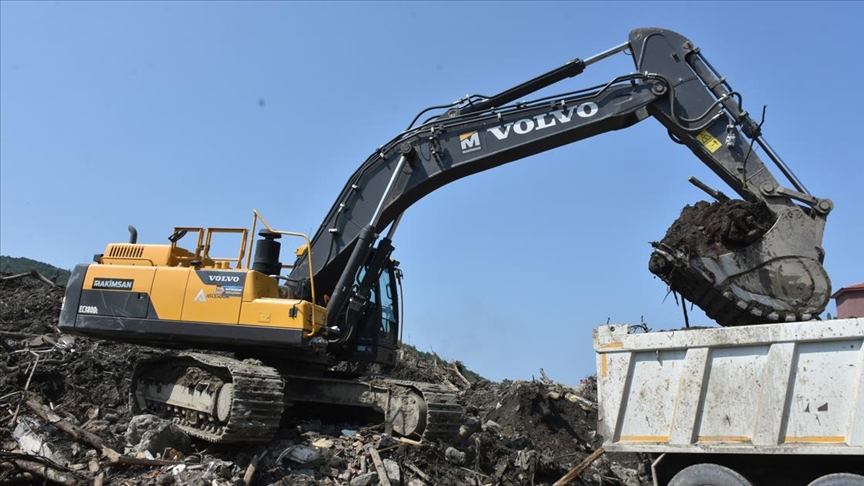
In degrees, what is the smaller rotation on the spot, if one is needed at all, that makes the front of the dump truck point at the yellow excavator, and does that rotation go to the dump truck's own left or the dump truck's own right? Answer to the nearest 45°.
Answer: approximately 180°

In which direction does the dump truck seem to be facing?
to the viewer's right
